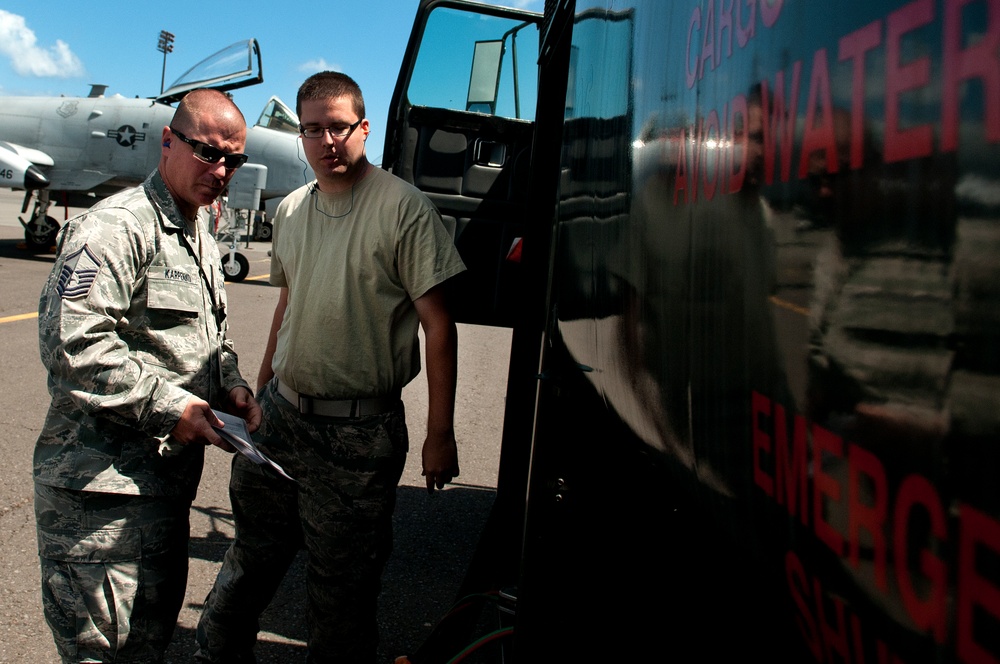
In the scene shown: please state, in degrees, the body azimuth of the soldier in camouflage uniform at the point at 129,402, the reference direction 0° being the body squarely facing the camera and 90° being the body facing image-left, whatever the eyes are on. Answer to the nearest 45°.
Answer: approximately 315°

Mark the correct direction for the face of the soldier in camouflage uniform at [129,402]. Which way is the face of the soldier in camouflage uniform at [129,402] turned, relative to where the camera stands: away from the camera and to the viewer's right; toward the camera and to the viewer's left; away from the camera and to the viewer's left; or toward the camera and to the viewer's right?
toward the camera and to the viewer's right

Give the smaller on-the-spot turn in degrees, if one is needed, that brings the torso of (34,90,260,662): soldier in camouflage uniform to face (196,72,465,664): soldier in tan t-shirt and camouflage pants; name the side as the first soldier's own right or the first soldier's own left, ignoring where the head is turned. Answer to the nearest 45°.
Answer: approximately 90° to the first soldier's own left
